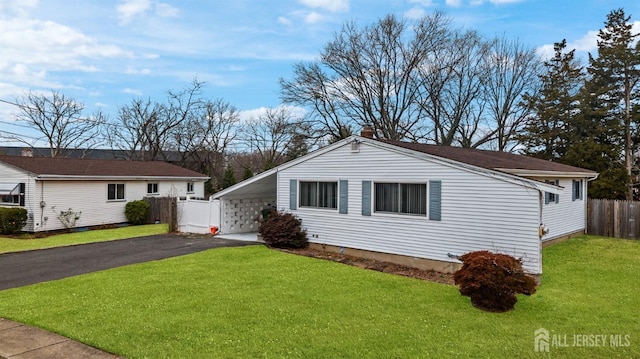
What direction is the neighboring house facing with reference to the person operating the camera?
facing the viewer and to the left of the viewer

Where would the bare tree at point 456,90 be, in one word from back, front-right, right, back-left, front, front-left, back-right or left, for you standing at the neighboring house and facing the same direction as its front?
back-left

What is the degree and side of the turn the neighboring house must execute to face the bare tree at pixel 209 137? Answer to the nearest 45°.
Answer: approximately 180°

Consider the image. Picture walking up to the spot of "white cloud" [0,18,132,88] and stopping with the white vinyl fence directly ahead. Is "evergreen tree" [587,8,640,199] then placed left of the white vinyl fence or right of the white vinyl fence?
left

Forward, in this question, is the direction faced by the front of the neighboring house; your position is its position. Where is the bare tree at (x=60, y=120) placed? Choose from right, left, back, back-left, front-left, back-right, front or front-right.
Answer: back-right

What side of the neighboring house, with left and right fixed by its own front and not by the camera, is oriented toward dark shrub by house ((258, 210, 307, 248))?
left

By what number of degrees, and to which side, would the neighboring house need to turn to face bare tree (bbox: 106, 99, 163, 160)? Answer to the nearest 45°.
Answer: approximately 135° to its right
